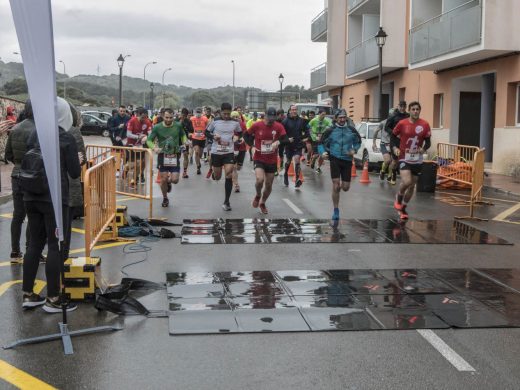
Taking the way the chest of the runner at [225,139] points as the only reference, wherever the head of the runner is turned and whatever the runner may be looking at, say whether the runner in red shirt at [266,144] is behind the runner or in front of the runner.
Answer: in front

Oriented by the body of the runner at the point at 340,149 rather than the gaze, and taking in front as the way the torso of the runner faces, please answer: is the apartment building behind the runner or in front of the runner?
behind

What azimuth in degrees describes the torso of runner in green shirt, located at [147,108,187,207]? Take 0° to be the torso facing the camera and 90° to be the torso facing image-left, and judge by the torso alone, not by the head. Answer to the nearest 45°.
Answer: approximately 0°

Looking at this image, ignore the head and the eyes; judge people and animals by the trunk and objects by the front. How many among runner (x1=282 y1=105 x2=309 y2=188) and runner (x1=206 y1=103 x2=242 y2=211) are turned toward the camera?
2

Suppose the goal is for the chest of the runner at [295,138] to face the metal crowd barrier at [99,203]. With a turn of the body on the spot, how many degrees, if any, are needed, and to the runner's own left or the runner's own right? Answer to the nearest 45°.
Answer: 0° — they already face it

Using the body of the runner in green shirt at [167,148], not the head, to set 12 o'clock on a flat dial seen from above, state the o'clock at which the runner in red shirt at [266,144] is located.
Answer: The runner in red shirt is roughly at 10 o'clock from the runner in green shirt.

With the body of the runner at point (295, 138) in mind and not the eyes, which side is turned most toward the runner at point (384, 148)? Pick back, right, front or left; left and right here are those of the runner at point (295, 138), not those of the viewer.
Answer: left

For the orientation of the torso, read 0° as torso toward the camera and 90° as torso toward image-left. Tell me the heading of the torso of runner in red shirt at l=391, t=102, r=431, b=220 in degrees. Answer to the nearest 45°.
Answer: approximately 0°

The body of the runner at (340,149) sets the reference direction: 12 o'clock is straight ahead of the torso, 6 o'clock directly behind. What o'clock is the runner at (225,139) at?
the runner at (225,139) is roughly at 4 o'clock from the runner at (340,149).

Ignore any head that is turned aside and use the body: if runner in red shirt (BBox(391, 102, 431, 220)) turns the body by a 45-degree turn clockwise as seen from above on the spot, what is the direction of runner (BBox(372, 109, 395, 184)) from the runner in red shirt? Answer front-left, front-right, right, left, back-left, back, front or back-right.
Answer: back-right
